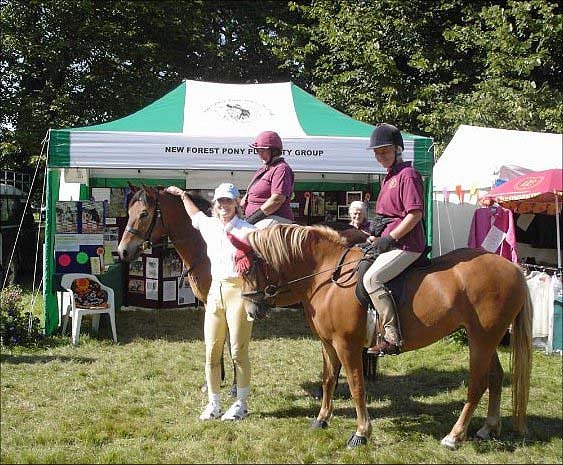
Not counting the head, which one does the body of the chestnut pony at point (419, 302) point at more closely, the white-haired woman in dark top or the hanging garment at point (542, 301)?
the white-haired woman in dark top

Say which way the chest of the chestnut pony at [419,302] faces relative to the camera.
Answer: to the viewer's left

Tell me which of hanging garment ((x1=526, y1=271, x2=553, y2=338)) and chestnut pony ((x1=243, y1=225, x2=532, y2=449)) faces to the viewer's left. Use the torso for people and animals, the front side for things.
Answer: the chestnut pony

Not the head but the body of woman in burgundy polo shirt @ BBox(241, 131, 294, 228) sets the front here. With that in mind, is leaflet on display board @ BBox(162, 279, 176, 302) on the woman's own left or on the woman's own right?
on the woman's own right

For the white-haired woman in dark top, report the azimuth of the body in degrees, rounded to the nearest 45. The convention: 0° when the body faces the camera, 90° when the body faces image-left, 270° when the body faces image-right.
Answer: approximately 45°

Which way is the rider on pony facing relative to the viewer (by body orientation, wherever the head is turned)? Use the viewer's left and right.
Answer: facing to the left of the viewer
